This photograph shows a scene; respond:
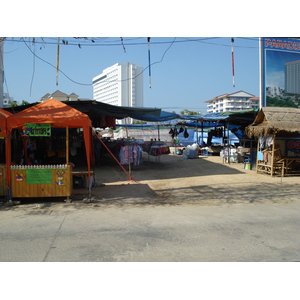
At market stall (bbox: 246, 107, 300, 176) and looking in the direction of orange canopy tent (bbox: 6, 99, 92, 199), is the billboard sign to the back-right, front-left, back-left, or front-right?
back-right

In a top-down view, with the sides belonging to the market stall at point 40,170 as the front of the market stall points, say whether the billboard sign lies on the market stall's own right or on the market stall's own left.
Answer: on the market stall's own left

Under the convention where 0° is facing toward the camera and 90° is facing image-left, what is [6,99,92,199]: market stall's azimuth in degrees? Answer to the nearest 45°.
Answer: approximately 0°

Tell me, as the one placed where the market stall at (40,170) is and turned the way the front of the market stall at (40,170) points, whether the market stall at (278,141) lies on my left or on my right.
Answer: on my left
